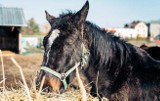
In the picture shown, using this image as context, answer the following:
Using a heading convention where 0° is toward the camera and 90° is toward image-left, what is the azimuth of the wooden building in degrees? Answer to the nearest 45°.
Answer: approximately 0°

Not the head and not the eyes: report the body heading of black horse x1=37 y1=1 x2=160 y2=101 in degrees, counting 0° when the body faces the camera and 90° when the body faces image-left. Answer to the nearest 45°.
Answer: approximately 45°

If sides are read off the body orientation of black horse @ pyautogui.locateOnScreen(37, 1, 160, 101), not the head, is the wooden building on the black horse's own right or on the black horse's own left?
on the black horse's own right

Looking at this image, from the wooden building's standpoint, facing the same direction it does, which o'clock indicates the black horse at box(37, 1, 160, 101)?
The black horse is roughly at 12 o'clock from the wooden building.
